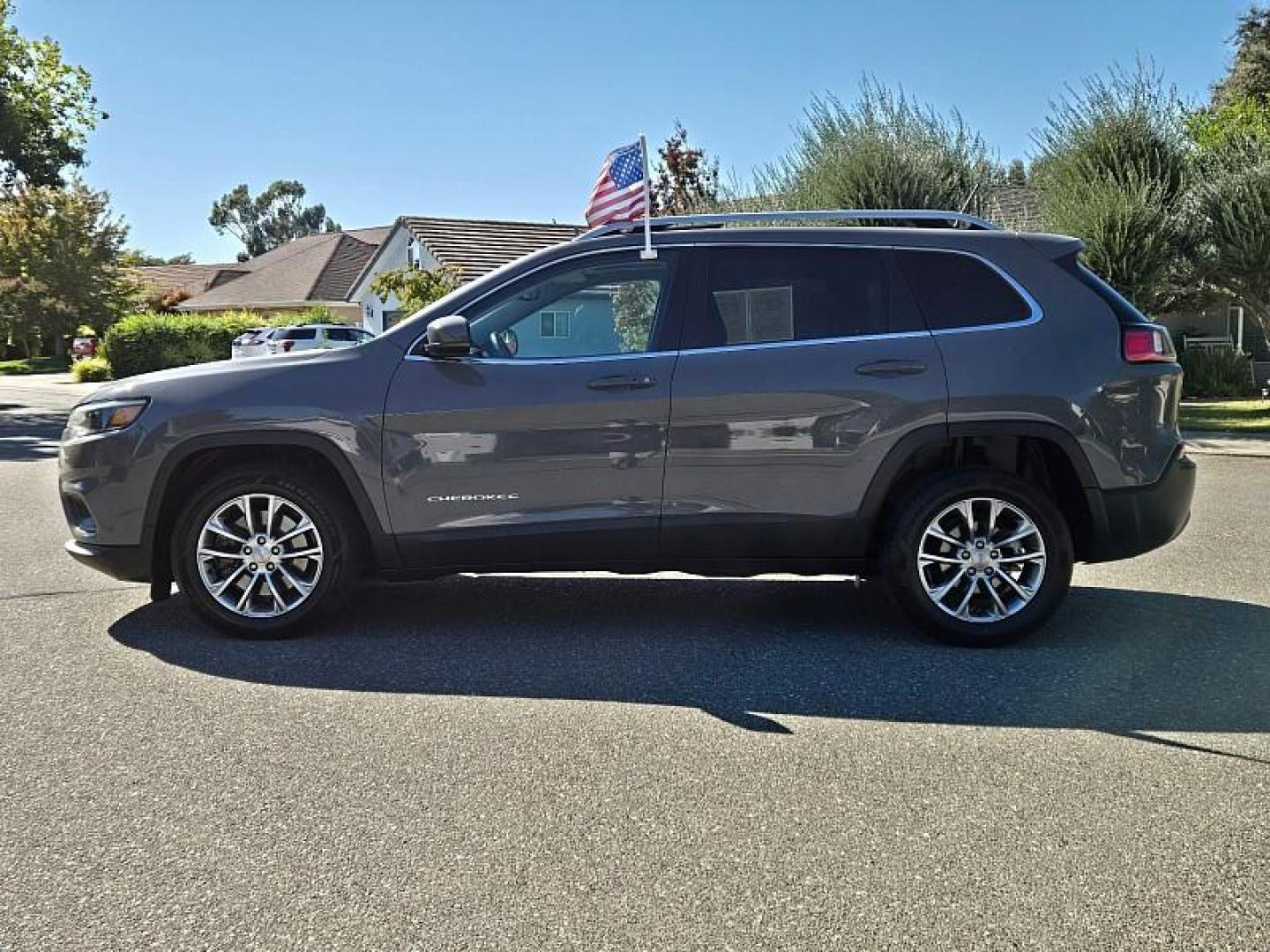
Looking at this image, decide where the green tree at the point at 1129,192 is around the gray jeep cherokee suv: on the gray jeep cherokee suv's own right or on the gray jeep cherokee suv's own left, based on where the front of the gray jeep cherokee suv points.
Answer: on the gray jeep cherokee suv's own right

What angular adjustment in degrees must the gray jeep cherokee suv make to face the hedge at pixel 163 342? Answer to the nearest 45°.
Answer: approximately 45° to its right

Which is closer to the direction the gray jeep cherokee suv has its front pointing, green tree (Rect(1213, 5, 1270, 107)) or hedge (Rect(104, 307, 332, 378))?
the hedge

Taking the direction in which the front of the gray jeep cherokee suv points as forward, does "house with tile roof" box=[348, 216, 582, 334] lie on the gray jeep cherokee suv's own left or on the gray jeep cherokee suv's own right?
on the gray jeep cherokee suv's own right

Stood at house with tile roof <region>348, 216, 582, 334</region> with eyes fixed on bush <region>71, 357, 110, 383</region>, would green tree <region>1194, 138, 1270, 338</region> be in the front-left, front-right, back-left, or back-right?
back-left

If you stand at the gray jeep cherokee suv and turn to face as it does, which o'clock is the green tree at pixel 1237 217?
The green tree is roughly at 4 o'clock from the gray jeep cherokee suv.

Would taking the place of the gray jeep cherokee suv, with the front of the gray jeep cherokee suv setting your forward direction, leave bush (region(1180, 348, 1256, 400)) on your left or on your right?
on your right

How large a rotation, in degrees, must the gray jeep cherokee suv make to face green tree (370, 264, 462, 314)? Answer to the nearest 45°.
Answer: approximately 90° to its right

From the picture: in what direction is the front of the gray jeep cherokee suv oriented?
to the viewer's left

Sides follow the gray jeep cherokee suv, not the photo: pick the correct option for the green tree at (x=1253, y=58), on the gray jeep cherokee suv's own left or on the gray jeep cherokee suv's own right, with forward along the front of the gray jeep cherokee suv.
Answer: on the gray jeep cherokee suv's own right

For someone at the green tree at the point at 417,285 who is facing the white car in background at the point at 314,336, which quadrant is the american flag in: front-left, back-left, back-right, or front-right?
back-left

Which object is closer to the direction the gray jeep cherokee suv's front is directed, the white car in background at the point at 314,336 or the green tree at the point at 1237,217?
the white car in background
